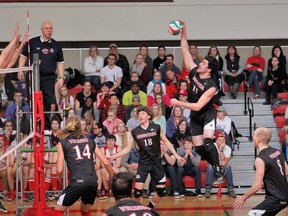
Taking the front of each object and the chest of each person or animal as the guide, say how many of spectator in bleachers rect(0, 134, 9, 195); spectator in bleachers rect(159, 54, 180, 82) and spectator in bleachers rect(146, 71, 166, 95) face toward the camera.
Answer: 3

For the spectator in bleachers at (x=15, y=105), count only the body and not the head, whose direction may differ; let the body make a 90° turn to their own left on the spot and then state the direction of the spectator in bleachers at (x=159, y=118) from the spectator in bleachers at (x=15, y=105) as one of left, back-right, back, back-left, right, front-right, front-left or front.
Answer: front-left

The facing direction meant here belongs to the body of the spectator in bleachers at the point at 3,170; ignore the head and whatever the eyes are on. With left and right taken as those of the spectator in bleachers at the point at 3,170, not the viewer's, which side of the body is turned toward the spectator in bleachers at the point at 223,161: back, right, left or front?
left

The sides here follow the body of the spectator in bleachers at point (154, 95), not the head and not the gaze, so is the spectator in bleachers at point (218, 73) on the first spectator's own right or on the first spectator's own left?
on the first spectator's own left
